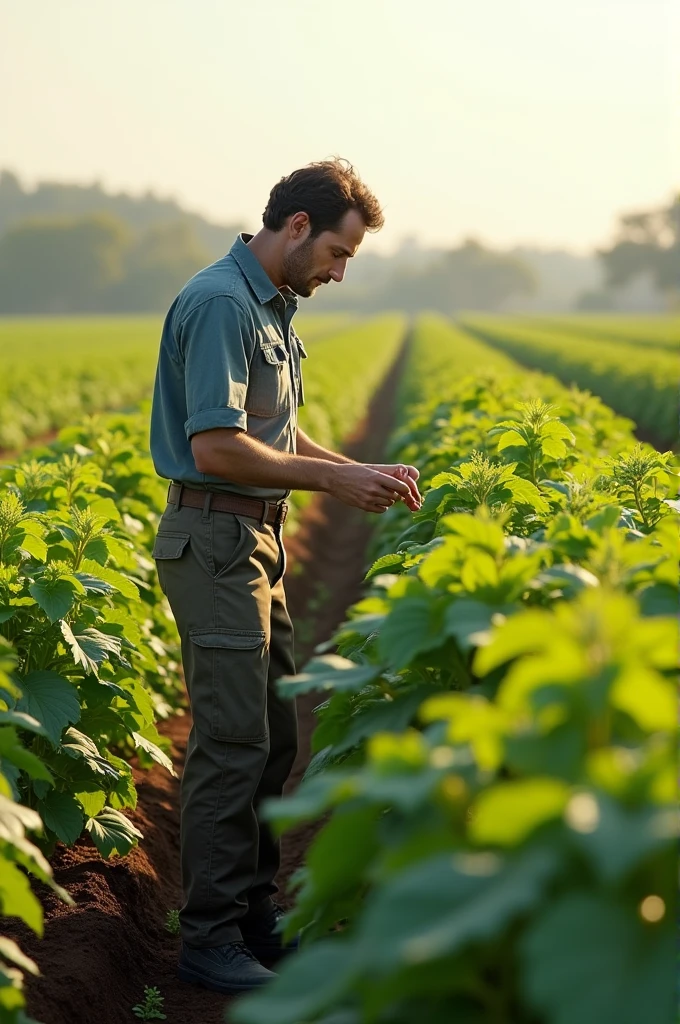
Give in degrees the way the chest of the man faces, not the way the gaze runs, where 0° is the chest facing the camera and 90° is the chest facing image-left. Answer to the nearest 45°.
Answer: approximately 270°

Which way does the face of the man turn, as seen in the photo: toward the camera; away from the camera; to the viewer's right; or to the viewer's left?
to the viewer's right
